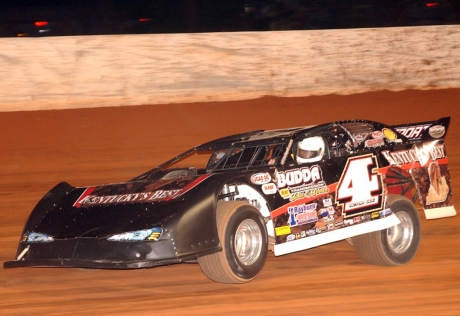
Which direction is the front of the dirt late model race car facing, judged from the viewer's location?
facing the viewer and to the left of the viewer
